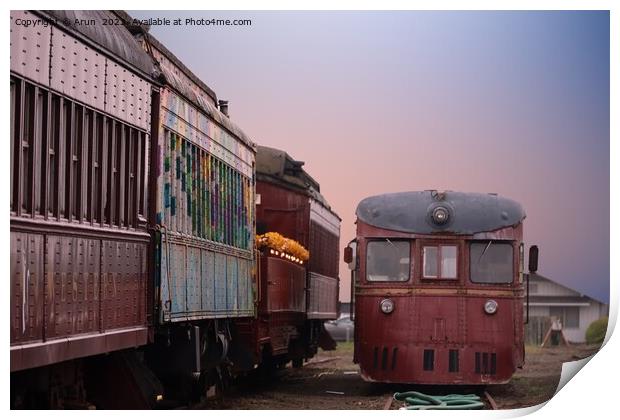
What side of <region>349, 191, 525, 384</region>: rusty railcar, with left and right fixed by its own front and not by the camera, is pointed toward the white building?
back

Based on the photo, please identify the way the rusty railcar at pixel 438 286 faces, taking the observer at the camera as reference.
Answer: facing the viewer

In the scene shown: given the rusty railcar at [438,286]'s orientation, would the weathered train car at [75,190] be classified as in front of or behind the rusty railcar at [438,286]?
in front

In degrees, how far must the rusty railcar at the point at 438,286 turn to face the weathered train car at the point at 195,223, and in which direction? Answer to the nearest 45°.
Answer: approximately 45° to its right
